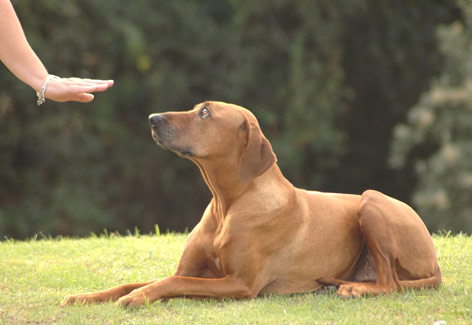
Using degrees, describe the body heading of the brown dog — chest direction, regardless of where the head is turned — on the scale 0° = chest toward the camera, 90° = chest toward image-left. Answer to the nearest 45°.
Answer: approximately 90°
